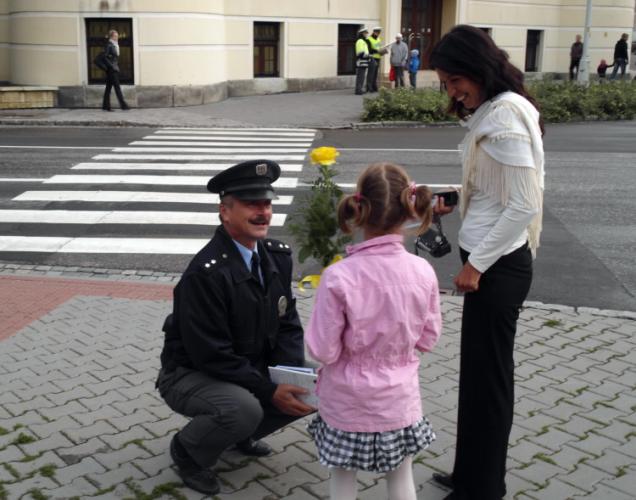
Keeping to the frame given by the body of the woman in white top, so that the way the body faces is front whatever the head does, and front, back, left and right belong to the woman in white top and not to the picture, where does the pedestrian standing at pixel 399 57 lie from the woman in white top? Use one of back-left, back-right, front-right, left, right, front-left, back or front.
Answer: right

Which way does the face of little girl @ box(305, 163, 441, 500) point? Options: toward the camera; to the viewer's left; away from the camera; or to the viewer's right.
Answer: away from the camera

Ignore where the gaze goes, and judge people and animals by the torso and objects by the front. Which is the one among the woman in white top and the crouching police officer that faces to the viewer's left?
the woman in white top

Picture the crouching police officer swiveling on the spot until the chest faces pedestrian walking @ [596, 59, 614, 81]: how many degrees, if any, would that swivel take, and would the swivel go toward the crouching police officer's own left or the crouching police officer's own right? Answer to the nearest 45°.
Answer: approximately 90° to the crouching police officer's own left

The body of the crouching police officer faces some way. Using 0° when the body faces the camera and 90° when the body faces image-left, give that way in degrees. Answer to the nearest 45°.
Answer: approximately 315°

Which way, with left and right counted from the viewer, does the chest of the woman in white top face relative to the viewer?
facing to the left of the viewer

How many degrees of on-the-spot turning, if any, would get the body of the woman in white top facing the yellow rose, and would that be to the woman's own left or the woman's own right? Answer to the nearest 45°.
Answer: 0° — they already face it

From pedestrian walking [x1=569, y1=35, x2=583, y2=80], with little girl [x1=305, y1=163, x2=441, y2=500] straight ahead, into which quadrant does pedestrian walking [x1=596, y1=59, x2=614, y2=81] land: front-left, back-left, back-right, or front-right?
back-left
